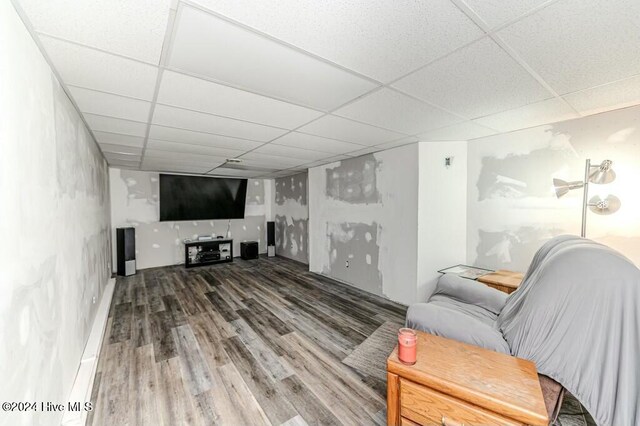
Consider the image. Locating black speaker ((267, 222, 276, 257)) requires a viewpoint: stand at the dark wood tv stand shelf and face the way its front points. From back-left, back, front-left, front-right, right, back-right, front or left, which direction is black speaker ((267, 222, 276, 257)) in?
left

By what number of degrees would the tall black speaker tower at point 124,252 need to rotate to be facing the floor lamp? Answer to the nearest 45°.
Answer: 0° — it already faces it

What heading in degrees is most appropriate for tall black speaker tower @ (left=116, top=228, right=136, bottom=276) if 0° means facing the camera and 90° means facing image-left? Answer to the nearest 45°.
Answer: approximately 315°

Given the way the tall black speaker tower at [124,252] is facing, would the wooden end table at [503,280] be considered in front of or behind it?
in front

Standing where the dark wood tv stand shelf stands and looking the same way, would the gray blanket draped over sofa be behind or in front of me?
in front

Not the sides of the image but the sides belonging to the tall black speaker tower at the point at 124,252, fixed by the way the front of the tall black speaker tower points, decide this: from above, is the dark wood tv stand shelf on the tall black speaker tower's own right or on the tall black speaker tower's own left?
on the tall black speaker tower's own left

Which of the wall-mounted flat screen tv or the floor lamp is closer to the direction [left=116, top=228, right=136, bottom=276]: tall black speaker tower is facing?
the floor lamp

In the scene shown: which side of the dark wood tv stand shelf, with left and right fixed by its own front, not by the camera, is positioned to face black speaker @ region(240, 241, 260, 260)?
left

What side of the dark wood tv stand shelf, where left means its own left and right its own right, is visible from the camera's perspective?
front

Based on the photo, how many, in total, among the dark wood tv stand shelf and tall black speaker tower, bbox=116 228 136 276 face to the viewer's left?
0

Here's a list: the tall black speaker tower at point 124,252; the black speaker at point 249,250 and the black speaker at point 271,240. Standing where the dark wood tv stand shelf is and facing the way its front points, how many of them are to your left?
2

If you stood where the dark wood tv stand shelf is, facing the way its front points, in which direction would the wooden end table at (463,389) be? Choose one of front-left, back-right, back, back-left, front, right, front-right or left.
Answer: front
